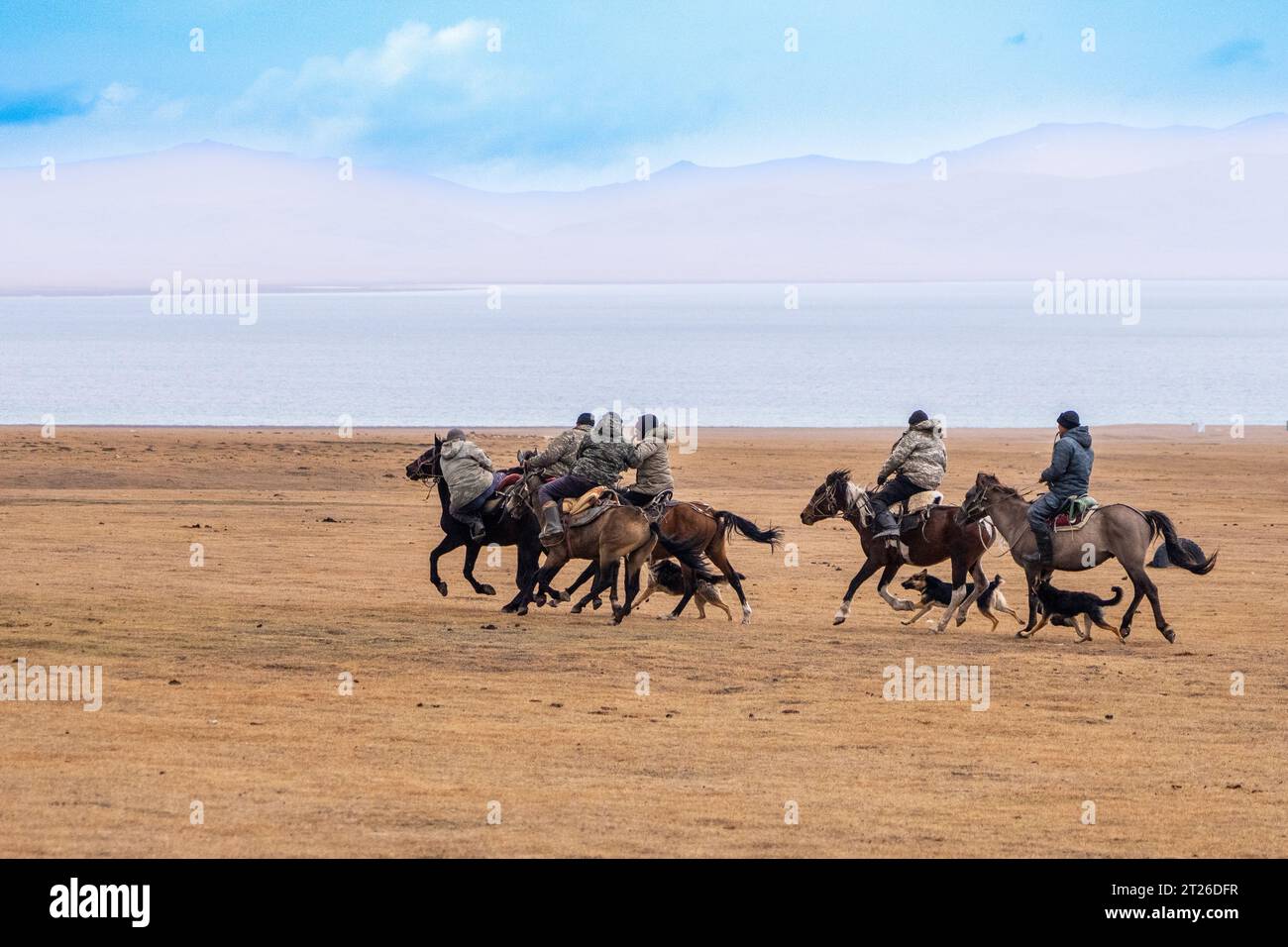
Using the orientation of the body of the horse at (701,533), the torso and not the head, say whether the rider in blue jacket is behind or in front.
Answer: behind

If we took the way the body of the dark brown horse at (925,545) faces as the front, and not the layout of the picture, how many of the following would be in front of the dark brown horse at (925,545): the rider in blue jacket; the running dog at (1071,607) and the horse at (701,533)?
1

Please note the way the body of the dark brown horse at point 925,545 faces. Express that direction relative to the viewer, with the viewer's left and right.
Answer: facing to the left of the viewer

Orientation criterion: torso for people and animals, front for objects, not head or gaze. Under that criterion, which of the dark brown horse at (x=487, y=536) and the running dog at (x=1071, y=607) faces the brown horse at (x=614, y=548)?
the running dog

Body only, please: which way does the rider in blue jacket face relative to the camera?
to the viewer's left

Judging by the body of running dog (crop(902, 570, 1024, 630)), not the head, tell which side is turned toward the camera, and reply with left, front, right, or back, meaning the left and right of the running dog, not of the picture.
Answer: left

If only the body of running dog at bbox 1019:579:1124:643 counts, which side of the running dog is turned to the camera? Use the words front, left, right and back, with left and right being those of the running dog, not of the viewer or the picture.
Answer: left

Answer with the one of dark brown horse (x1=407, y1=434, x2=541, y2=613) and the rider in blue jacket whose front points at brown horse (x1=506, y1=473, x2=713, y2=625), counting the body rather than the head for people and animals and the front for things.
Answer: the rider in blue jacket

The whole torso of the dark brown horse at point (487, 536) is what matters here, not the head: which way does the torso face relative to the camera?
to the viewer's left

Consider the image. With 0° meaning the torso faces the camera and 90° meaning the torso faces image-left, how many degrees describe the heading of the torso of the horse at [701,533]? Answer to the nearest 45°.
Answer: approximately 90°

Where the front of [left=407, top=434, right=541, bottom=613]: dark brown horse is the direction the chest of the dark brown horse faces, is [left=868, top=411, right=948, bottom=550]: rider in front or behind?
behind

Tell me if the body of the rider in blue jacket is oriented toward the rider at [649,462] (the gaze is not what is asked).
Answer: yes

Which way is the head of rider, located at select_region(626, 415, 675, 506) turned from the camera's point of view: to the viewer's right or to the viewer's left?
to the viewer's left

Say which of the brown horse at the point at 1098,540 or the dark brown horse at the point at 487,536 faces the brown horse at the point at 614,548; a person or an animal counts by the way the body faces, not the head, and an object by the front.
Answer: the brown horse at the point at 1098,540

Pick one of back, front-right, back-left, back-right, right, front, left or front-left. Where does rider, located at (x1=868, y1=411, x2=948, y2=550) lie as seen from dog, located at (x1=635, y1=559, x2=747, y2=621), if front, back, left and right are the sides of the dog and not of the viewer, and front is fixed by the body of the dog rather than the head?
back
